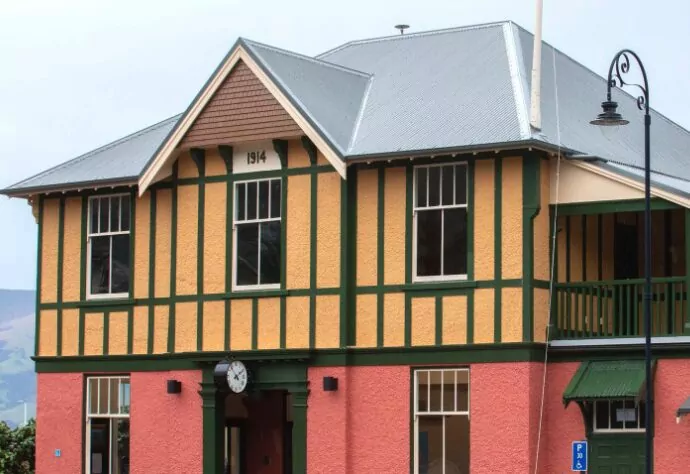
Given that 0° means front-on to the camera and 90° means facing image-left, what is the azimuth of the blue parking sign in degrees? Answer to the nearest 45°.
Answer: approximately 0°

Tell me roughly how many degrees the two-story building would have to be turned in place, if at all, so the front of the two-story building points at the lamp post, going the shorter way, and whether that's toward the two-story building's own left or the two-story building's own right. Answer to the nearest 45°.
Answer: approximately 90° to the two-story building's own left

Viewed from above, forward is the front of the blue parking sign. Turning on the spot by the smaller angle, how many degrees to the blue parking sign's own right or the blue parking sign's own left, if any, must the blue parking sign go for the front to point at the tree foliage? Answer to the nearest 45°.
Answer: approximately 135° to the blue parking sign's own right

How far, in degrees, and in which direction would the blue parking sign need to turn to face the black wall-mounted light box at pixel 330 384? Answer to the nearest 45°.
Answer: approximately 135° to its right

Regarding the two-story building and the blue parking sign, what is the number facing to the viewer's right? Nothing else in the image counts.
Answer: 0

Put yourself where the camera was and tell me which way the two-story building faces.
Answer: facing the viewer and to the left of the viewer

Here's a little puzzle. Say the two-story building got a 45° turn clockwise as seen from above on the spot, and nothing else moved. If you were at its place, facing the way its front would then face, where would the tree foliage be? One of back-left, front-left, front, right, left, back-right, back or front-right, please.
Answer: front-right
